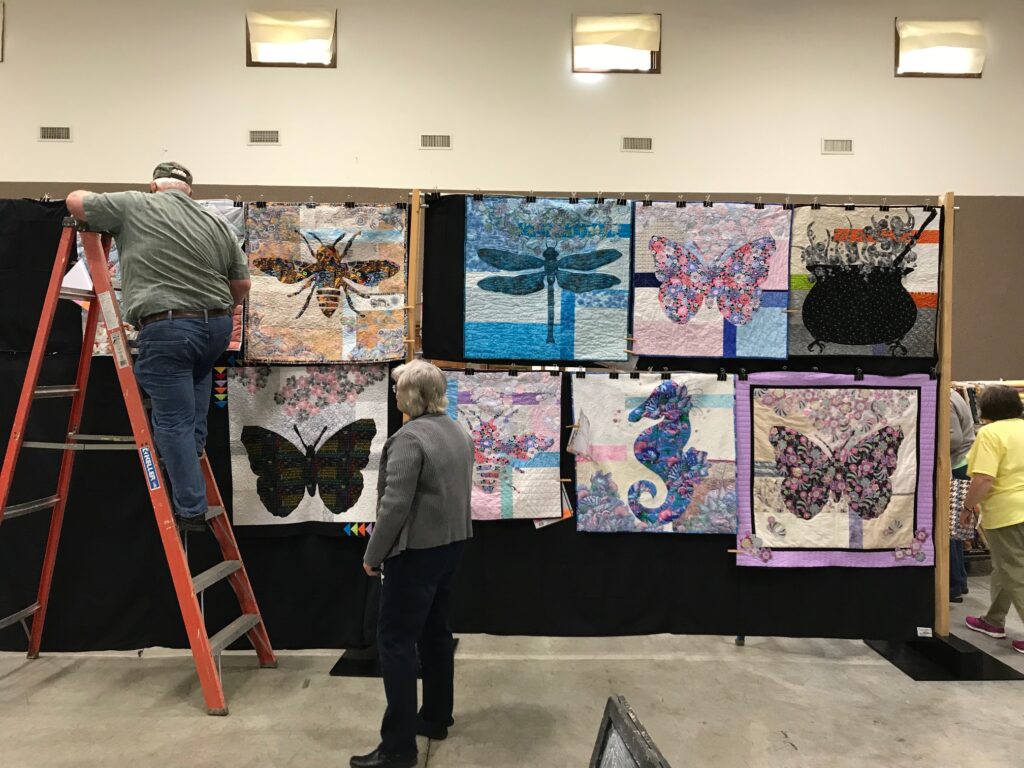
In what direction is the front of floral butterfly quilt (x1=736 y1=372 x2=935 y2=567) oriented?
toward the camera

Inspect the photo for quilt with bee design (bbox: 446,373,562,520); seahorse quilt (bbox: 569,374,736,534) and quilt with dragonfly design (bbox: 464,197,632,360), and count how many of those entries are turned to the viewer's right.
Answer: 0

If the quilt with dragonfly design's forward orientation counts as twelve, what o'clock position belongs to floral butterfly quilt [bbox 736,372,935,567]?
The floral butterfly quilt is roughly at 9 o'clock from the quilt with dragonfly design.

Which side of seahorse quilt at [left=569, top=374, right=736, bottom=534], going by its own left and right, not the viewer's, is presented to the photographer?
front

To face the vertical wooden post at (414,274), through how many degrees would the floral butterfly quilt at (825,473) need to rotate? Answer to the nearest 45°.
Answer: approximately 45° to its right

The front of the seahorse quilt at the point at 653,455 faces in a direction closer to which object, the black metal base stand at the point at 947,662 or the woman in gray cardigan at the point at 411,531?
the woman in gray cardigan

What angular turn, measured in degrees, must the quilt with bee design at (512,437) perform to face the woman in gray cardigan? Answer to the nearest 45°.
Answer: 0° — it already faces them

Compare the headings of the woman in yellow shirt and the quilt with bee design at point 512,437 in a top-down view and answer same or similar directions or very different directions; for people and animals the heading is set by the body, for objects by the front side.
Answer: very different directions

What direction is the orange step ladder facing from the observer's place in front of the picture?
facing to the right of the viewer

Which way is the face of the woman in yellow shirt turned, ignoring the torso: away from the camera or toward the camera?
away from the camera
